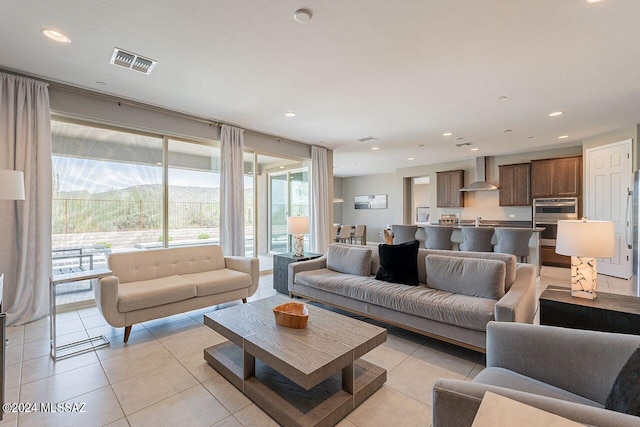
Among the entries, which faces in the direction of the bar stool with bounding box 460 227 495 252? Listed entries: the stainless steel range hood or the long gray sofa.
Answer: the stainless steel range hood

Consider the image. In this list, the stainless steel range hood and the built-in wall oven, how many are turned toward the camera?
2

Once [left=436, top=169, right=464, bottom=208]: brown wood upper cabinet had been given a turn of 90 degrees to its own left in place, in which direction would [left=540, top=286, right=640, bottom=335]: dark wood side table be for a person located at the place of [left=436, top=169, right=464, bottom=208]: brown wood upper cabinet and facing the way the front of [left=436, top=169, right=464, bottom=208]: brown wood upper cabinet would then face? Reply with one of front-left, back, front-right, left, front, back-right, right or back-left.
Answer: front-right

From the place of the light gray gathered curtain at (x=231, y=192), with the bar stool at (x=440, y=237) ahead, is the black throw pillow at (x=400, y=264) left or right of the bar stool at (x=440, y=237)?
right

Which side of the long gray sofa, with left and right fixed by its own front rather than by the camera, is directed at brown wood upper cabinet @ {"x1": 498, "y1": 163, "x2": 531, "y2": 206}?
back

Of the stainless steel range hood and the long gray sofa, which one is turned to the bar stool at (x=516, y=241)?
the stainless steel range hood

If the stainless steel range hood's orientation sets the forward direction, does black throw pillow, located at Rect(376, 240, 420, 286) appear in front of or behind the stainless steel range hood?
in front

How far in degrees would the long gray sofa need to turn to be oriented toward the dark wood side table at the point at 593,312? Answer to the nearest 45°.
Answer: approximately 135° to its left

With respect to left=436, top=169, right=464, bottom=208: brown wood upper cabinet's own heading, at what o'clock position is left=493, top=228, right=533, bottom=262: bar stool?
The bar stool is roughly at 10 o'clock from the brown wood upper cabinet.

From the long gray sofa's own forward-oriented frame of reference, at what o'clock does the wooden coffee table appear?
The wooden coffee table is roughly at 12 o'clock from the long gray sofa.

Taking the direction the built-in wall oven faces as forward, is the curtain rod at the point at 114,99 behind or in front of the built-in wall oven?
in front

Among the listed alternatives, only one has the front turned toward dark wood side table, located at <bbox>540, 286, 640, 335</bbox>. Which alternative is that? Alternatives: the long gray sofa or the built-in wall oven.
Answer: the built-in wall oven

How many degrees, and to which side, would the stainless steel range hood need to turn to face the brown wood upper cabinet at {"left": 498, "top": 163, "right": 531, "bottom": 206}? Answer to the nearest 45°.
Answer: approximately 90° to its left
